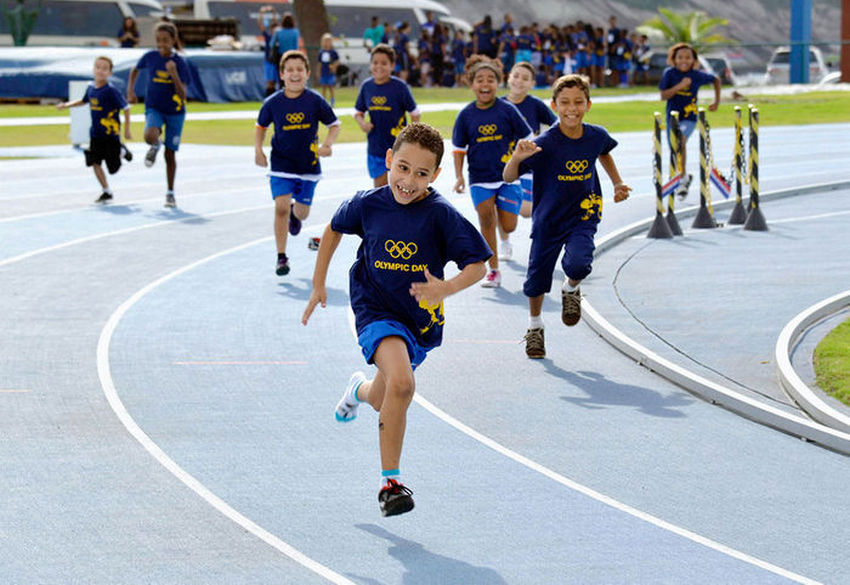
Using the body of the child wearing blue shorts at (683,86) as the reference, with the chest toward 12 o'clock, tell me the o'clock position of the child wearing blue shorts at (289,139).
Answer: the child wearing blue shorts at (289,139) is roughly at 1 o'clock from the child wearing blue shorts at (683,86).

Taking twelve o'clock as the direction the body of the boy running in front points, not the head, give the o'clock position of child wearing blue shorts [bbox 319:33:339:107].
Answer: The child wearing blue shorts is roughly at 6 o'clock from the boy running in front.

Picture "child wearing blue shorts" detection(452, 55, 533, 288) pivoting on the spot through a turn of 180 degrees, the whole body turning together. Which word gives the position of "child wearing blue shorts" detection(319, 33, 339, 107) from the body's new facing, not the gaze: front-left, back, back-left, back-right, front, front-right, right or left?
front

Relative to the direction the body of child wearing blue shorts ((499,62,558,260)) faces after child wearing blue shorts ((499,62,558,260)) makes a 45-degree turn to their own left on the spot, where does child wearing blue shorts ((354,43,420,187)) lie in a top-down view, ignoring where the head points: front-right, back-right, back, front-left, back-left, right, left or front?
back

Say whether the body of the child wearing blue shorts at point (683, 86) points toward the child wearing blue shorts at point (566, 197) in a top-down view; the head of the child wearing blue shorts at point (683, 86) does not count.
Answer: yes

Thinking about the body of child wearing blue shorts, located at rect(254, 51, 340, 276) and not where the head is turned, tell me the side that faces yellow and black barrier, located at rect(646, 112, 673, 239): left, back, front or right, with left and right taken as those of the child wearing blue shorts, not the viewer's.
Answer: left

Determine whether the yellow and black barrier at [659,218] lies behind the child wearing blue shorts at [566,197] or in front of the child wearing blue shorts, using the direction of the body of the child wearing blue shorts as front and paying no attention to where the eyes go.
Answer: behind

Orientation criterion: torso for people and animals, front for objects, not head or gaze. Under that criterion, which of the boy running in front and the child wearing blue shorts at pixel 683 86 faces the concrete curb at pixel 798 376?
the child wearing blue shorts

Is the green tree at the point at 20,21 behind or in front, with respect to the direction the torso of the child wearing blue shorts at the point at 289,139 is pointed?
behind
